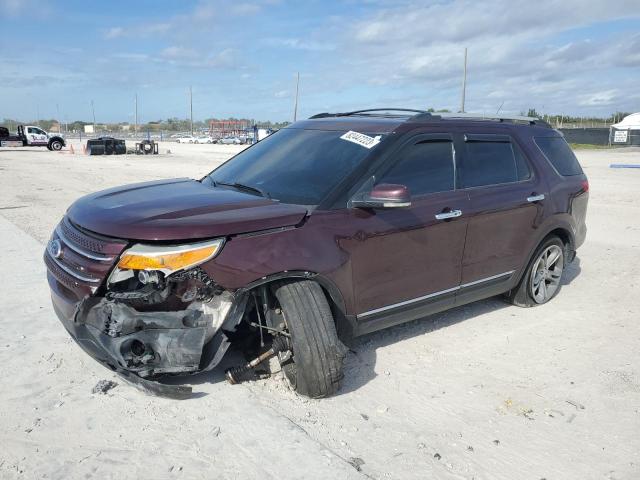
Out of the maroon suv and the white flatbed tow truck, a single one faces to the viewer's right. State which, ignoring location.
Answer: the white flatbed tow truck

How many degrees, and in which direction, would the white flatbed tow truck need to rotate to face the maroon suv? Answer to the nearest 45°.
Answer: approximately 90° to its right

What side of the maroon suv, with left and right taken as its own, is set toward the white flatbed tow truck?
right

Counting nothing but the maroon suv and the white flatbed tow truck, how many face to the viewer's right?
1

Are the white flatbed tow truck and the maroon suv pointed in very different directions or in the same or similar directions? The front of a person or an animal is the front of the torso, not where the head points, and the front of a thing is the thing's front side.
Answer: very different directions

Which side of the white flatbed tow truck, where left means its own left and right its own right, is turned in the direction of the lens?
right
